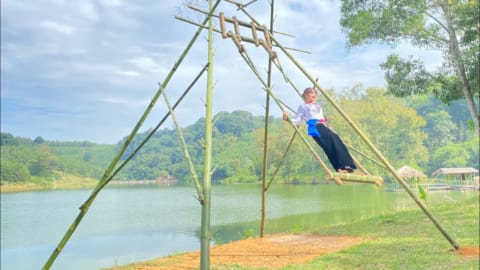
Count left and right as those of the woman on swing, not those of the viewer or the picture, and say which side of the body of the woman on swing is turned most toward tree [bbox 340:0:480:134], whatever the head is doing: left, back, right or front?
left

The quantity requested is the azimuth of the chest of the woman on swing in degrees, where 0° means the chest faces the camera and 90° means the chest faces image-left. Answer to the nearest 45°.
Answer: approximately 315°

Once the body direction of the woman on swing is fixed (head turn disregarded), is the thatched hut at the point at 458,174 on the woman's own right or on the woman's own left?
on the woman's own left
